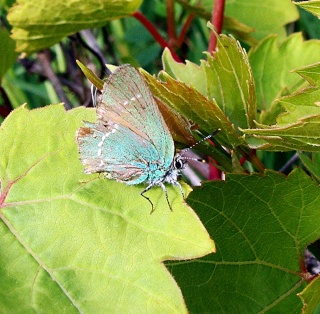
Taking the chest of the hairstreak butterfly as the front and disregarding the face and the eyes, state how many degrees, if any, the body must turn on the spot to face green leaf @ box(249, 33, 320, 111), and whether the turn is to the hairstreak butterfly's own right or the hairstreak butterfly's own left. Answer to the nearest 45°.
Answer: approximately 45° to the hairstreak butterfly's own left

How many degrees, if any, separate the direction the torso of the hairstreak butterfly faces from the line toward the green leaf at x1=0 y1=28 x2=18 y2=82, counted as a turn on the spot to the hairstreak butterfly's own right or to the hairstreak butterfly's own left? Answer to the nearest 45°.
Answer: approximately 135° to the hairstreak butterfly's own left

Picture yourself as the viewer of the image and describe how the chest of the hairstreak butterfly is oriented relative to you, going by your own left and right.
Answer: facing to the right of the viewer

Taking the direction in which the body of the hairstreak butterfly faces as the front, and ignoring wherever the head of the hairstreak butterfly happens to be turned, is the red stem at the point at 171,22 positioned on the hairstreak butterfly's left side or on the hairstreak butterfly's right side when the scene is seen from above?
on the hairstreak butterfly's left side

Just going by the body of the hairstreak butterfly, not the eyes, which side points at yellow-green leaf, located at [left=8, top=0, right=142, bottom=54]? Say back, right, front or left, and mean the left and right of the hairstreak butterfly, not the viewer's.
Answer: left

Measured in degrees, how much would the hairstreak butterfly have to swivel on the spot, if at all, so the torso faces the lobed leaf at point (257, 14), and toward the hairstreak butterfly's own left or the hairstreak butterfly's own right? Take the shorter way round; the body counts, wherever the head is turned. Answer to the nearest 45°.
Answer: approximately 45° to the hairstreak butterfly's own left

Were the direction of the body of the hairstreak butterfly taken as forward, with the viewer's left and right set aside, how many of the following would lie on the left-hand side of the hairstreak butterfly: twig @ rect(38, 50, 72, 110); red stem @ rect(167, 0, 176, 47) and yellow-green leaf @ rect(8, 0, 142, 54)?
3
